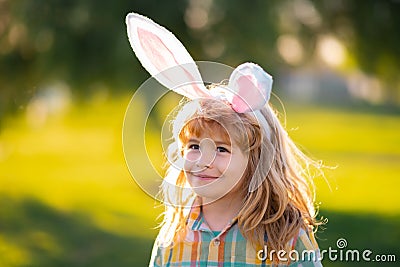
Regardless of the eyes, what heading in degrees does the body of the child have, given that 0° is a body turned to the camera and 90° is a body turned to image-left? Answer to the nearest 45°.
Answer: approximately 45°
